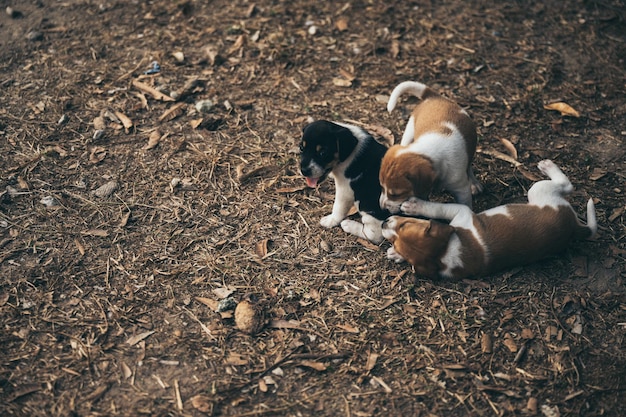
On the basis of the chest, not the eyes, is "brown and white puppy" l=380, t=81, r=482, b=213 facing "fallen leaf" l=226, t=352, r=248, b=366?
yes

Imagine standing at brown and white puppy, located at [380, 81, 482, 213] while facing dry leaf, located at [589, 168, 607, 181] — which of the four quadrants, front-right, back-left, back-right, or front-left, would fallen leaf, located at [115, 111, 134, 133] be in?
back-left

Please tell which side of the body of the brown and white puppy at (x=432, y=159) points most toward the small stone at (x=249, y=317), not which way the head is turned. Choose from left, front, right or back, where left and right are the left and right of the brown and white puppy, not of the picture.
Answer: front

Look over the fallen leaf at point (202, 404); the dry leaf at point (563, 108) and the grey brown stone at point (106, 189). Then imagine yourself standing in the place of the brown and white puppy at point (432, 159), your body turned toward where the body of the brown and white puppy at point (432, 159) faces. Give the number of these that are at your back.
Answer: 1

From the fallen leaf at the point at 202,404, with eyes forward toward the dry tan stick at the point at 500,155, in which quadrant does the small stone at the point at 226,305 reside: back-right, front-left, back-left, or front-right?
front-left

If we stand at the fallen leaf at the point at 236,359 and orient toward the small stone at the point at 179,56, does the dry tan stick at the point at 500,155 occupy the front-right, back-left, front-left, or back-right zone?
front-right

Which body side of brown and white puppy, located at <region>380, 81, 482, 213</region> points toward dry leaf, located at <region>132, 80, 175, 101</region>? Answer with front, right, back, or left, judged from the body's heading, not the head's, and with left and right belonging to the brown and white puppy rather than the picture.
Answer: right

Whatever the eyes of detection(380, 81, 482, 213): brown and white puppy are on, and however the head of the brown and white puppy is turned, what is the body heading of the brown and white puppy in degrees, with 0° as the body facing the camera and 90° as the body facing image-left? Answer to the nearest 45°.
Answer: approximately 45°

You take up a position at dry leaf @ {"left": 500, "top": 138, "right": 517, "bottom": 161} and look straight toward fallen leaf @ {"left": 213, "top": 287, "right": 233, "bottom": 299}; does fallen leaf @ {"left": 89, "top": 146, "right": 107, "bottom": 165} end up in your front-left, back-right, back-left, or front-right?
front-right

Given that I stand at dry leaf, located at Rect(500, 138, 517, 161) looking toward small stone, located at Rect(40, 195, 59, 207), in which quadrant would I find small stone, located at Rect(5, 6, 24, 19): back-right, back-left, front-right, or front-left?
front-right
